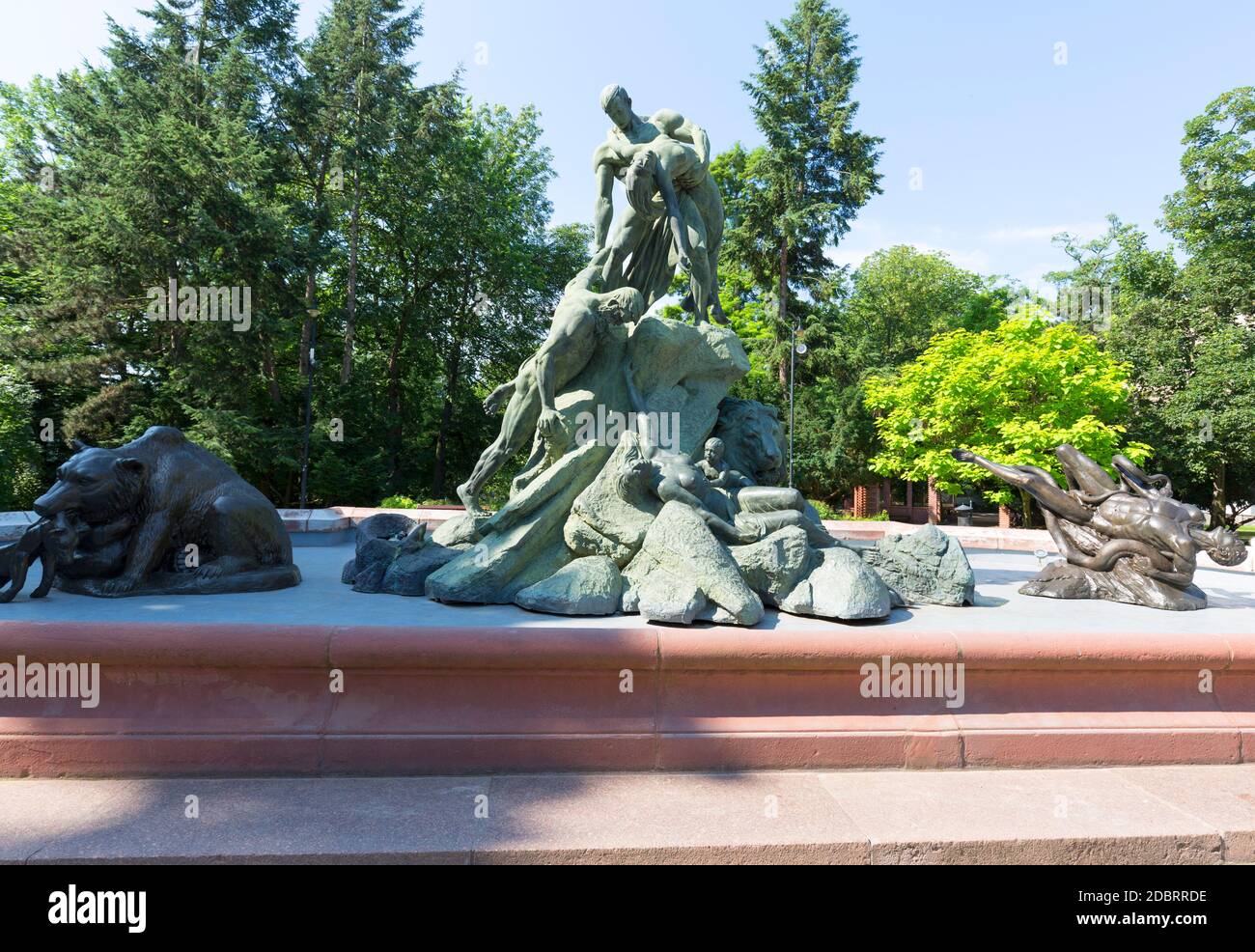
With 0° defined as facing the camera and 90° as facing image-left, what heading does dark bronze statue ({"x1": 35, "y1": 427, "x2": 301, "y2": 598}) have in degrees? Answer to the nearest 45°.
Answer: approximately 90°

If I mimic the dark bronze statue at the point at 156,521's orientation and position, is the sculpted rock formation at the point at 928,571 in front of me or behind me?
behind

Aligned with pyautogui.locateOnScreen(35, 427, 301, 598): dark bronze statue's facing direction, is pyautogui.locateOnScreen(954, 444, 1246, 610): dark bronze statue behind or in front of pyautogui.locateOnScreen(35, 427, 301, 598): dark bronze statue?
behind
